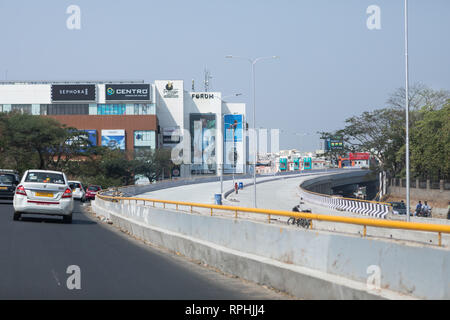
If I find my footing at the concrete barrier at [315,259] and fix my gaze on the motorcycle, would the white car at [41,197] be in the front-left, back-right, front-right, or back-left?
front-left

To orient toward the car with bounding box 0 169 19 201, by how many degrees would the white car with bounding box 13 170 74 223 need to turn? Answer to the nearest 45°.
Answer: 0° — it already faces it

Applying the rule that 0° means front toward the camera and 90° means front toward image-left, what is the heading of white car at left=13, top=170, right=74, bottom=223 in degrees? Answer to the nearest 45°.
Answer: approximately 180°

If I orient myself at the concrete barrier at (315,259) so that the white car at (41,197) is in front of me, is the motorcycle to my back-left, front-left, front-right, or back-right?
front-right

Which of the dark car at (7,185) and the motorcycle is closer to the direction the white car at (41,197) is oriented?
the dark car

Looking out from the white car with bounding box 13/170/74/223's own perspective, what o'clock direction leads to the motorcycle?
The motorcycle is roughly at 2 o'clock from the white car.

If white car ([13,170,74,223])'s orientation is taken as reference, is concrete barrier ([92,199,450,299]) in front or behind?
behind
